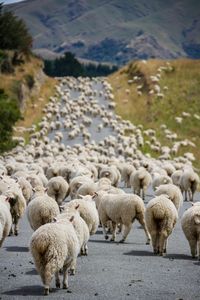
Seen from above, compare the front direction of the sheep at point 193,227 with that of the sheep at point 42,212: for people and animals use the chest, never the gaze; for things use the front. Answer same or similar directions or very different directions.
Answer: same or similar directions

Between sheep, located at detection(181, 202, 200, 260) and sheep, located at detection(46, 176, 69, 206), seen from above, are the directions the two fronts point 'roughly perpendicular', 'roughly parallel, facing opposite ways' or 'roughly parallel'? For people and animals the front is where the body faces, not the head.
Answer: roughly parallel
